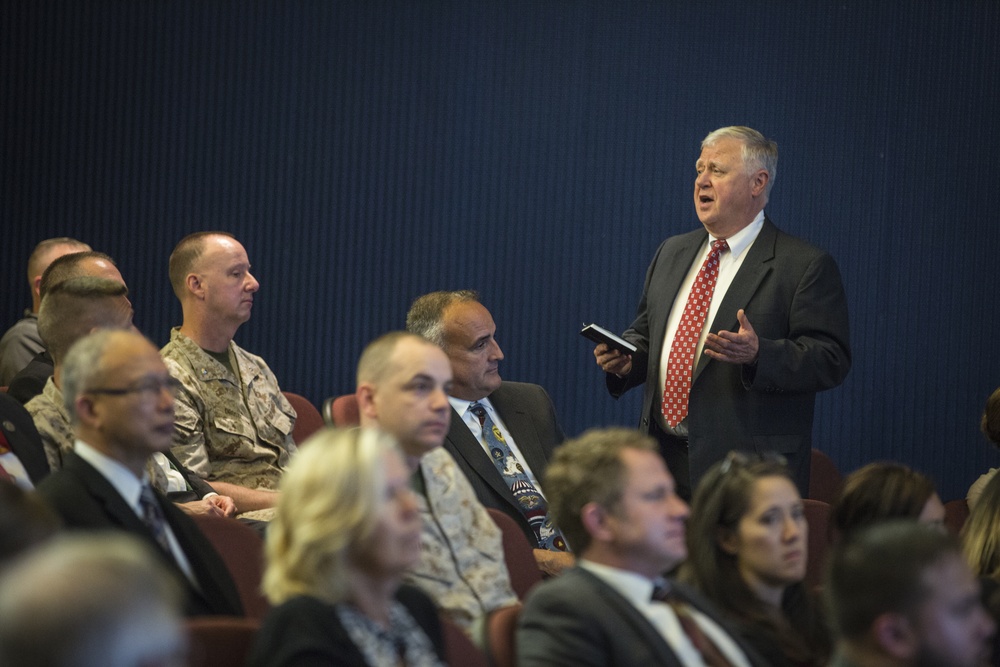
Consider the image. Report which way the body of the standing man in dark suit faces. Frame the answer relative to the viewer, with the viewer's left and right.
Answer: facing the viewer and to the left of the viewer

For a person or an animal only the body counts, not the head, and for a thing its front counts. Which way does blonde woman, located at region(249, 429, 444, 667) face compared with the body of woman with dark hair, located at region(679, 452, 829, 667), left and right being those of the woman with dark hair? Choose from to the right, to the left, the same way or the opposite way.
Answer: the same way

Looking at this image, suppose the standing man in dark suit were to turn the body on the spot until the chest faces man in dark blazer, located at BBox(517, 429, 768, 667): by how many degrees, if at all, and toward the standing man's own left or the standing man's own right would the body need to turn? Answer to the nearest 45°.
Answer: approximately 45° to the standing man's own left

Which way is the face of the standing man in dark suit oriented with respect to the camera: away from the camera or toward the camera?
toward the camera

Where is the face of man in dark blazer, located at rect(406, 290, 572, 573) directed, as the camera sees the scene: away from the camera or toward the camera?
toward the camera

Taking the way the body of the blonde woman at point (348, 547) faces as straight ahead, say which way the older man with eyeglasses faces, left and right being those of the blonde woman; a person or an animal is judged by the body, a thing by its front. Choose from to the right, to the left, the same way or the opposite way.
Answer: the same way

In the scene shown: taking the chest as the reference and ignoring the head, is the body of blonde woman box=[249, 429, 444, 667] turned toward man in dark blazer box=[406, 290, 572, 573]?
no

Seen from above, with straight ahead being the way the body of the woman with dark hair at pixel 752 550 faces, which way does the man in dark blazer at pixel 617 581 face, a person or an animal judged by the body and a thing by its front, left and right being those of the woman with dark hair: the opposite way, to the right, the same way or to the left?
the same way
